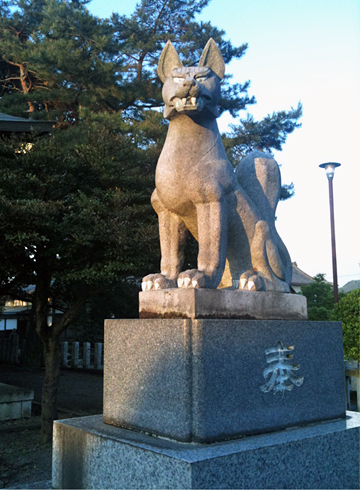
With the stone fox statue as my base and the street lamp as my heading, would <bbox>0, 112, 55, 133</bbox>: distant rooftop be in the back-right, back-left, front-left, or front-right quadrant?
front-left

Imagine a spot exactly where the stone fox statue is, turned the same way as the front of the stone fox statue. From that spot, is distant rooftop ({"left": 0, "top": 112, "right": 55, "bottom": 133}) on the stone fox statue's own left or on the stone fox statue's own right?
on the stone fox statue's own right

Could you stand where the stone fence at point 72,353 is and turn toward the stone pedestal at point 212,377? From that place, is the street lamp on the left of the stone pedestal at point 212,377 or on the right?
left

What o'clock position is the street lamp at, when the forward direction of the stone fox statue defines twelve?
The street lamp is roughly at 5 o'clock from the stone fox statue.

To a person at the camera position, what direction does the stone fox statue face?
facing the viewer and to the left of the viewer

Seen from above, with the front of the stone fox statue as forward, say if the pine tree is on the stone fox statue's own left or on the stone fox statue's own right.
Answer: on the stone fox statue's own right

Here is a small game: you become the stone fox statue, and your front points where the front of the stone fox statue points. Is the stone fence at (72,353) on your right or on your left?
on your right
